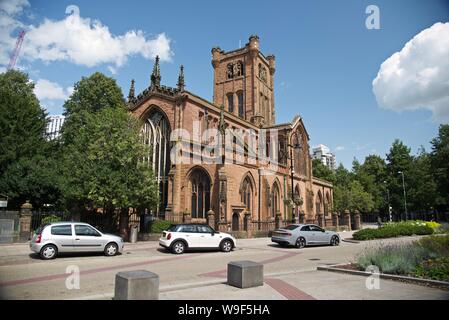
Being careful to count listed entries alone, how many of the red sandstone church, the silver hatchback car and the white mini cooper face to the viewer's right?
2

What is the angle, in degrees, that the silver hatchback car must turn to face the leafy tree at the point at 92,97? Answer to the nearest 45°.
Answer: approximately 90° to its left

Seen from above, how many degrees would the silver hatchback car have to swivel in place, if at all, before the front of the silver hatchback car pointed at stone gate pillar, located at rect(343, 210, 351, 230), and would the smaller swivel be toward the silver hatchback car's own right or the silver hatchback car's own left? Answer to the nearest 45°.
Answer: approximately 45° to the silver hatchback car's own left

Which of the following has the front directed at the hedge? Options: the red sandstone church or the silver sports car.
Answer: the silver sports car

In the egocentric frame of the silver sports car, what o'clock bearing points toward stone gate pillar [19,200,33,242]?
The stone gate pillar is roughly at 7 o'clock from the silver sports car.

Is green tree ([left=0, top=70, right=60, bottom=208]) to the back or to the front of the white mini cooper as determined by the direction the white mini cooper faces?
to the back

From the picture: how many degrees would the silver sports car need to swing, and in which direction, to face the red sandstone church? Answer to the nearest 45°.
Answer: approximately 90° to its left

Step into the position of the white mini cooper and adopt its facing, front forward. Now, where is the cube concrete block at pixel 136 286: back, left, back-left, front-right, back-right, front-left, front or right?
right

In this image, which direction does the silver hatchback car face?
to the viewer's right

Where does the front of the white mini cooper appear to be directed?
to the viewer's right

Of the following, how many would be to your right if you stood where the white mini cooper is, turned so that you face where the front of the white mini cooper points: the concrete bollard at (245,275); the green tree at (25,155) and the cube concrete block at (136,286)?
2

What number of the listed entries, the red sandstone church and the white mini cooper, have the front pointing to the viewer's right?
1
